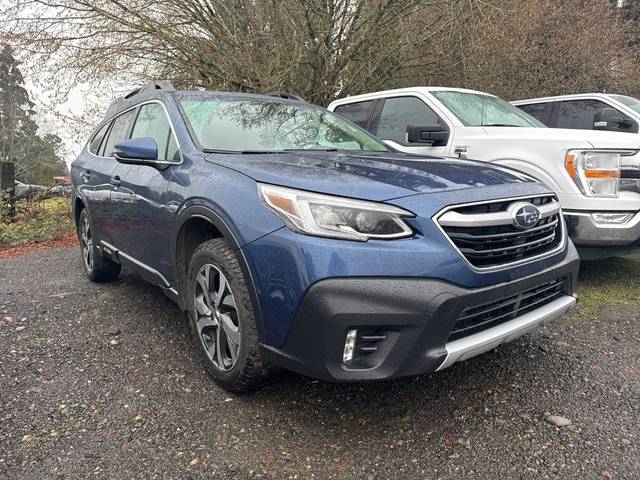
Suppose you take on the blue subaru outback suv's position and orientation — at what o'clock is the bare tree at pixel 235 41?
The bare tree is roughly at 7 o'clock from the blue subaru outback suv.

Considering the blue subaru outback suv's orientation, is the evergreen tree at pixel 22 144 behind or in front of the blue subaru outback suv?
behind

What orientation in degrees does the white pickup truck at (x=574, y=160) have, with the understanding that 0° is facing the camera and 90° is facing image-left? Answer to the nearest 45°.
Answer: approximately 315°

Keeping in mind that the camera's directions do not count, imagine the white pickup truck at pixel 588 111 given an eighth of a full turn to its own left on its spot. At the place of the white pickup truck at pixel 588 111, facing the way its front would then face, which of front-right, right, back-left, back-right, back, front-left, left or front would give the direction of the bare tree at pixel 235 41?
back

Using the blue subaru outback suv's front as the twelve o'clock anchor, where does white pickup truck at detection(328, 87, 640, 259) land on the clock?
The white pickup truck is roughly at 9 o'clock from the blue subaru outback suv.

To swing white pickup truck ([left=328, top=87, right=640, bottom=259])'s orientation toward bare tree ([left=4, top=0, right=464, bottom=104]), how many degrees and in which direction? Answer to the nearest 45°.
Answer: approximately 180°

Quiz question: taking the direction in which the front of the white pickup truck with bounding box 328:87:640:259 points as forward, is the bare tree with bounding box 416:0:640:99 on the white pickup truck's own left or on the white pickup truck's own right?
on the white pickup truck's own left
